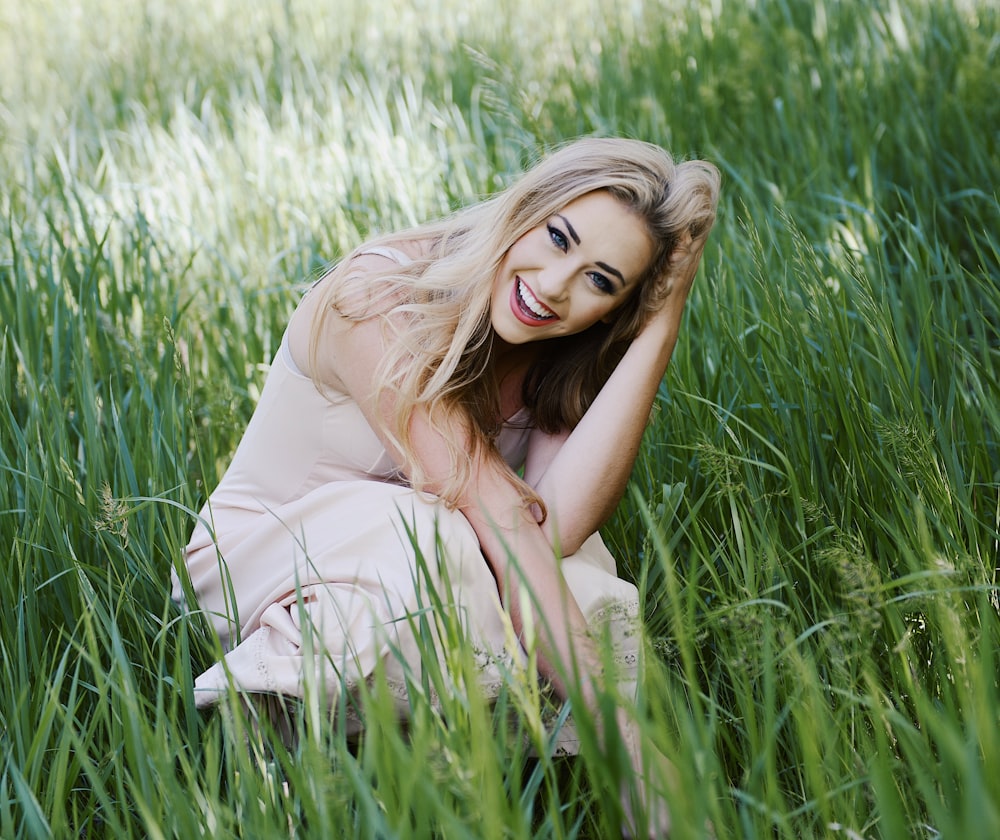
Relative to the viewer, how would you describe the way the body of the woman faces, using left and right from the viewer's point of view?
facing the viewer and to the right of the viewer
